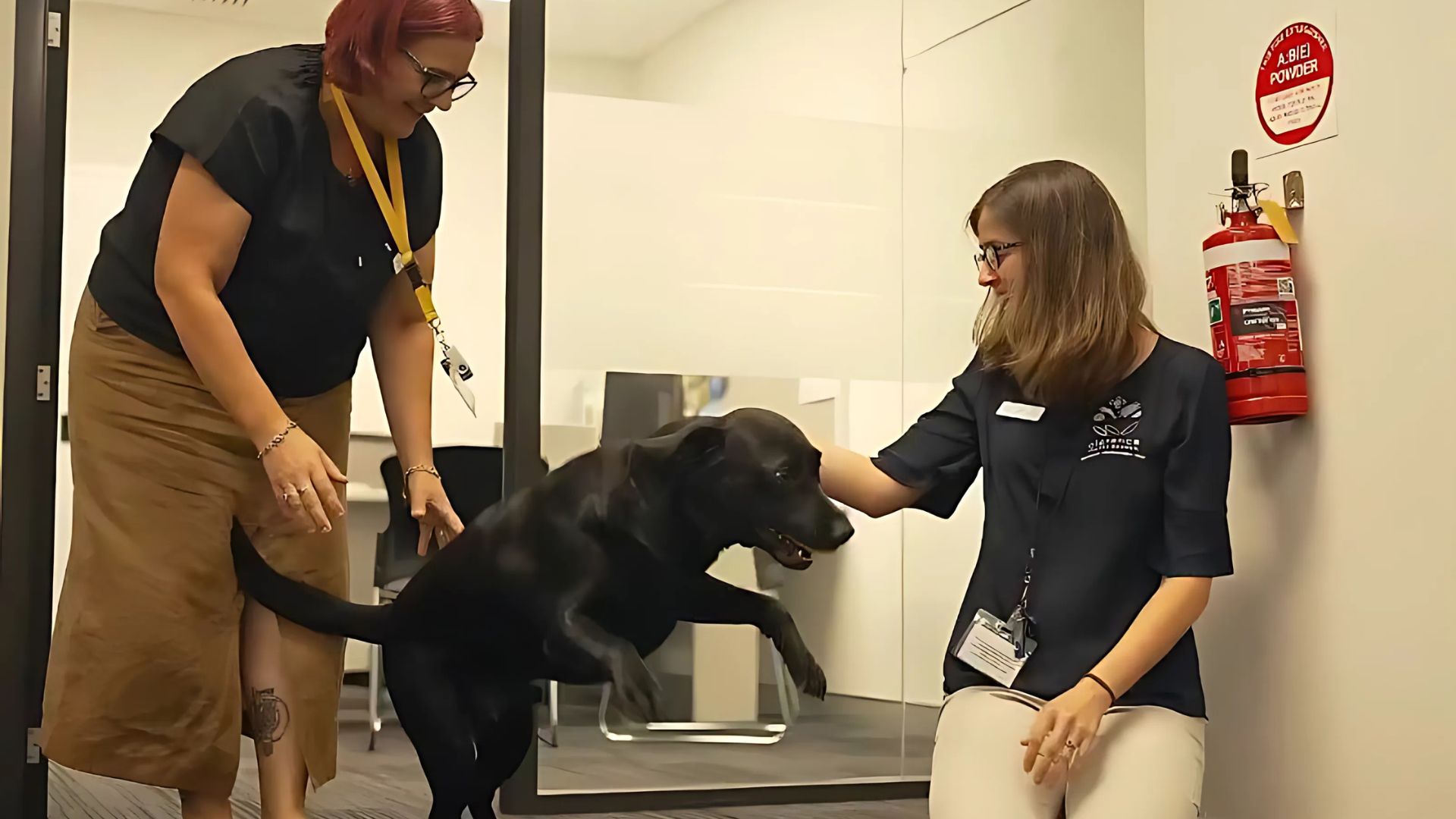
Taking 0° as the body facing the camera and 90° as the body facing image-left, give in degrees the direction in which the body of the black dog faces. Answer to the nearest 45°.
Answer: approximately 270°

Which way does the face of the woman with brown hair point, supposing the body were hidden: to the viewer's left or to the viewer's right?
to the viewer's left

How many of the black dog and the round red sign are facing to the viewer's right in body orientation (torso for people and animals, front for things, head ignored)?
1

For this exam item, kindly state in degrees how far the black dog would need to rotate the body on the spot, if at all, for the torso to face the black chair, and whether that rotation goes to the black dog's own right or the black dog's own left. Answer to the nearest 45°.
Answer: approximately 90° to the black dog's own left

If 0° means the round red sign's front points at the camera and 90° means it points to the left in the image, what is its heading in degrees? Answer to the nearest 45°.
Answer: approximately 45°
